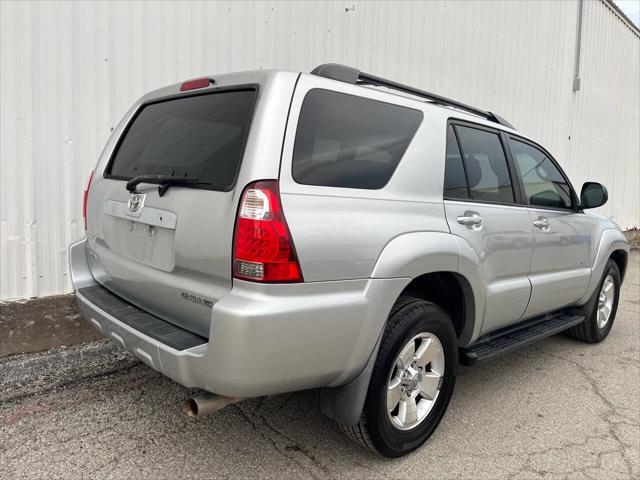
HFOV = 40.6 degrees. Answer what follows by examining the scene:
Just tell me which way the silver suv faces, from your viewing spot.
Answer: facing away from the viewer and to the right of the viewer
